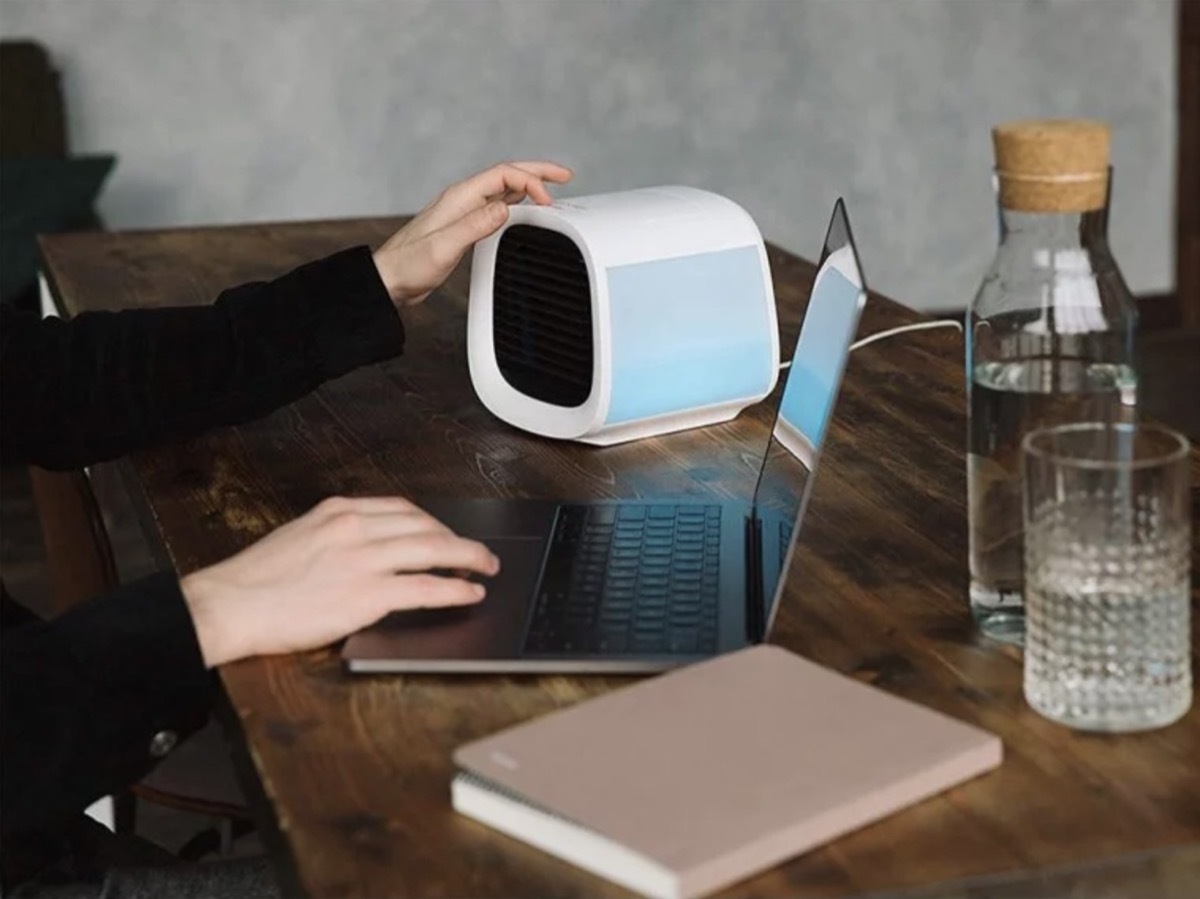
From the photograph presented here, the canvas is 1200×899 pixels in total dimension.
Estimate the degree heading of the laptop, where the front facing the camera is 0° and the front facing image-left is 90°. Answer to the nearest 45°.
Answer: approximately 90°

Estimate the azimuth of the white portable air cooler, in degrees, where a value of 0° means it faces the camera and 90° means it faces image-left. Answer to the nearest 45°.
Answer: approximately 45°
